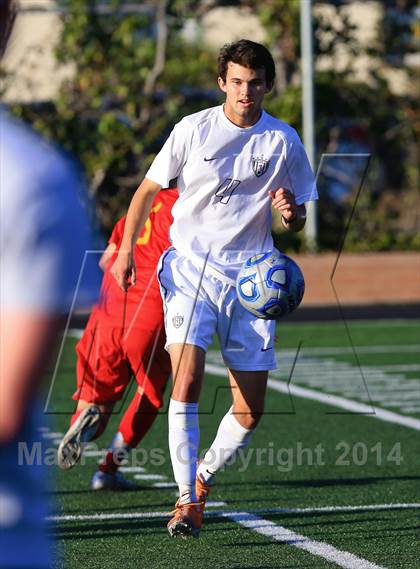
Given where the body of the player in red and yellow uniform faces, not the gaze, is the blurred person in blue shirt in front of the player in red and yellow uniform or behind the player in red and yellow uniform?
behind

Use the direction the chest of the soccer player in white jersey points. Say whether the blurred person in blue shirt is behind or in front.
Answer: in front

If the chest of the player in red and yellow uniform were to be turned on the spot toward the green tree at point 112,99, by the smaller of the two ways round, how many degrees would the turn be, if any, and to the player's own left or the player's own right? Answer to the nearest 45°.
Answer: approximately 45° to the player's own left

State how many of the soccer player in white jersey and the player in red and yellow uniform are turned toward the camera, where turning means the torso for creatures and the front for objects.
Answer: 1

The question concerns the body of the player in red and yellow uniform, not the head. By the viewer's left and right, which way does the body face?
facing away from the viewer and to the right of the viewer

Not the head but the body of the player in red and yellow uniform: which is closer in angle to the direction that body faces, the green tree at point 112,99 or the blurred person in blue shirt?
the green tree

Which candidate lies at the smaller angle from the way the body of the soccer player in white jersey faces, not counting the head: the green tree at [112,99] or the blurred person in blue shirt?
the blurred person in blue shirt

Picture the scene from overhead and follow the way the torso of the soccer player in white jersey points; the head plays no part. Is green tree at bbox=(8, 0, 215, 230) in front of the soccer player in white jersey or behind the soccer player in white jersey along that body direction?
behind

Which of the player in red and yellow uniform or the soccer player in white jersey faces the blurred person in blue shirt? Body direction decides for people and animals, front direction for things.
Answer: the soccer player in white jersey
